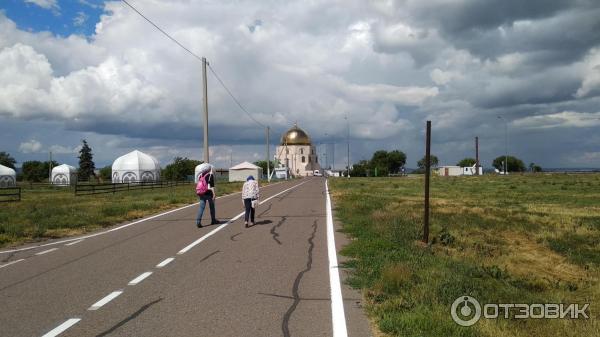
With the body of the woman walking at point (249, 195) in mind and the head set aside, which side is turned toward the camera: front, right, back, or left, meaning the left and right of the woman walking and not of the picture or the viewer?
back
